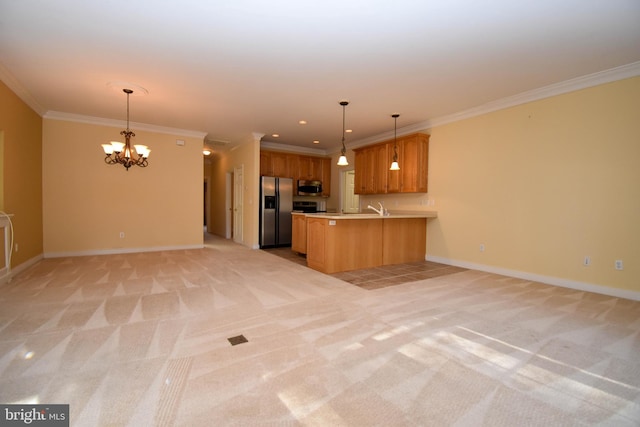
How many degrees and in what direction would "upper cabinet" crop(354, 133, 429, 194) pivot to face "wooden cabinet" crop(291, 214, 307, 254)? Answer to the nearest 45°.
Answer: approximately 45° to its right

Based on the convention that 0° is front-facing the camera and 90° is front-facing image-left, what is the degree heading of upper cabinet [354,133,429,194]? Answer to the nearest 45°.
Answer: approximately 45°

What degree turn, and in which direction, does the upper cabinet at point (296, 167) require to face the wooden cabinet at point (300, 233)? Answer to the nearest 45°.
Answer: approximately 45° to its right

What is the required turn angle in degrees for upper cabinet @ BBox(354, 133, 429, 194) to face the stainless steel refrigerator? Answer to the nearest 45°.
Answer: approximately 45° to its right

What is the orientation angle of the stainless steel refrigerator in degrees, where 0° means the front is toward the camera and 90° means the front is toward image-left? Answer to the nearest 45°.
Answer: approximately 315°
